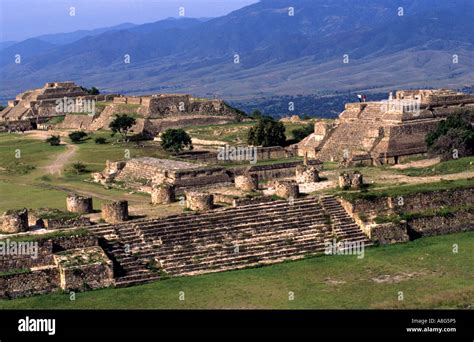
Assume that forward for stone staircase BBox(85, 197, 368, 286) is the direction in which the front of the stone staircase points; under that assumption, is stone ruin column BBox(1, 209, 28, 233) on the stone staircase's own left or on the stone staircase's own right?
on the stone staircase's own right

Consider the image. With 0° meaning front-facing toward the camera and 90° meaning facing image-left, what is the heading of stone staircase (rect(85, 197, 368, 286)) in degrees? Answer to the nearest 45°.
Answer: approximately 0°

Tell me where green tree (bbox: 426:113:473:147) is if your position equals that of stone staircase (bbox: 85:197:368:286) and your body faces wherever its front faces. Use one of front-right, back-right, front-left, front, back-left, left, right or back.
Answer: back-left

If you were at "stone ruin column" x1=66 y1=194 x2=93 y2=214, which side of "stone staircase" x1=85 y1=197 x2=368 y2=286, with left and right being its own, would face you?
right

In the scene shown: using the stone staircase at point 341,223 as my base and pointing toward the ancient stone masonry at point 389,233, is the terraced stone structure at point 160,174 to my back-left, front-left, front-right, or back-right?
back-left

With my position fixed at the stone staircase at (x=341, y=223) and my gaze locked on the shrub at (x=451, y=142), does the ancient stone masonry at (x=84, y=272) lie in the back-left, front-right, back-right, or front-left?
back-left

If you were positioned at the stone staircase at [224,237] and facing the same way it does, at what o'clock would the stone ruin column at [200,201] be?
The stone ruin column is roughly at 5 o'clock from the stone staircase.

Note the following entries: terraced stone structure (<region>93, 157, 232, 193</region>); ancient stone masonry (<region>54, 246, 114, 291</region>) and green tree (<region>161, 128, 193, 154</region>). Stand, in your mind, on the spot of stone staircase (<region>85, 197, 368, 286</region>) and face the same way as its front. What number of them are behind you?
2

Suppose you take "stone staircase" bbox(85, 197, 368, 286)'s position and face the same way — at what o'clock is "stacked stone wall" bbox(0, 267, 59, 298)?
The stacked stone wall is roughly at 2 o'clock from the stone staircase.

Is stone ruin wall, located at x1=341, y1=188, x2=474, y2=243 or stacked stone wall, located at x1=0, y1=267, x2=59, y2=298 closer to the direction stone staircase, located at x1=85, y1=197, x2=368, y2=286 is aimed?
the stacked stone wall

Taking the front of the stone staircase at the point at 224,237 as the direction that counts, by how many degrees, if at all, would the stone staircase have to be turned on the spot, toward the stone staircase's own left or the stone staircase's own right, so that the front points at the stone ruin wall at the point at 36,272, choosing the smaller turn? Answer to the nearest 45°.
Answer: approximately 45° to the stone staircase's own right

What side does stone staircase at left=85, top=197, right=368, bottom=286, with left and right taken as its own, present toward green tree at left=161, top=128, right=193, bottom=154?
back
